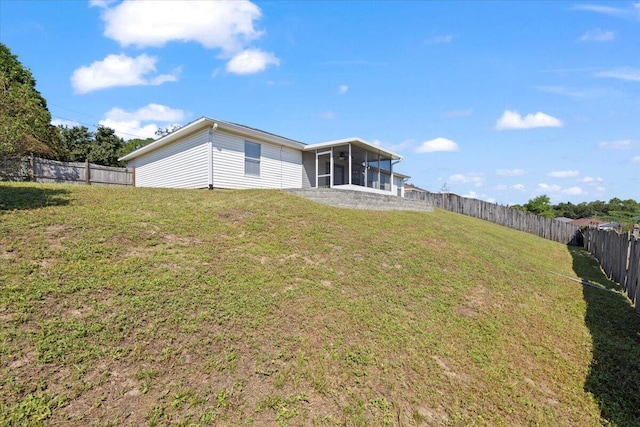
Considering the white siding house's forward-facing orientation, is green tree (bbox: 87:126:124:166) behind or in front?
in front

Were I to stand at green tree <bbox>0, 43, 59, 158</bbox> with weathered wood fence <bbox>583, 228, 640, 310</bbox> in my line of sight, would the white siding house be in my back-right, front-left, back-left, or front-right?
front-left

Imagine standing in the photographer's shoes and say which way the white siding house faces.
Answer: facing away from the viewer and to the left of the viewer

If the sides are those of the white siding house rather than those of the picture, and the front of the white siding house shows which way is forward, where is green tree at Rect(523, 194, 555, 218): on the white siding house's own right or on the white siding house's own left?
on the white siding house's own right

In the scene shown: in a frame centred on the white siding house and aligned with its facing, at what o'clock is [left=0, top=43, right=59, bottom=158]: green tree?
The green tree is roughly at 10 o'clock from the white siding house.

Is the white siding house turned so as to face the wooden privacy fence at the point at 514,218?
no

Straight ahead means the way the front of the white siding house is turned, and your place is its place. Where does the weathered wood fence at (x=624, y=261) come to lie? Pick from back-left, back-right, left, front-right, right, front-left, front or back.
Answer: back

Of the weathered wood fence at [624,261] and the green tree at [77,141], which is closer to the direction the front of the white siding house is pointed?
the green tree
